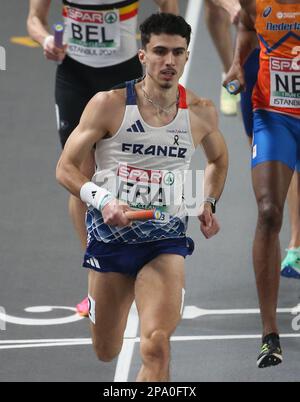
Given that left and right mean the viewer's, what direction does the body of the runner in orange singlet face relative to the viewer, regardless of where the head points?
facing the viewer

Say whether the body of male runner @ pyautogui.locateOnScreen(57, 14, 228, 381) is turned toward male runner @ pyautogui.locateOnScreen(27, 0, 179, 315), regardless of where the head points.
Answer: no

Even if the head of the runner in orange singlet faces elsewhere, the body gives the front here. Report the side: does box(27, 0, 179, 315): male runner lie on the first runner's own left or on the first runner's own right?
on the first runner's own right

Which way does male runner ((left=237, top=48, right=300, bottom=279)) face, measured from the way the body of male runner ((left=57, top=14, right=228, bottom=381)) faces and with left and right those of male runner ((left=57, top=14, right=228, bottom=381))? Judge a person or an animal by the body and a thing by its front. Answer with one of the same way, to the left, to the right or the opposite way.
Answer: the same way

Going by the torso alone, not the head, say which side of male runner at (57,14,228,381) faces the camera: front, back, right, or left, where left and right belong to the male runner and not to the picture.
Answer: front
